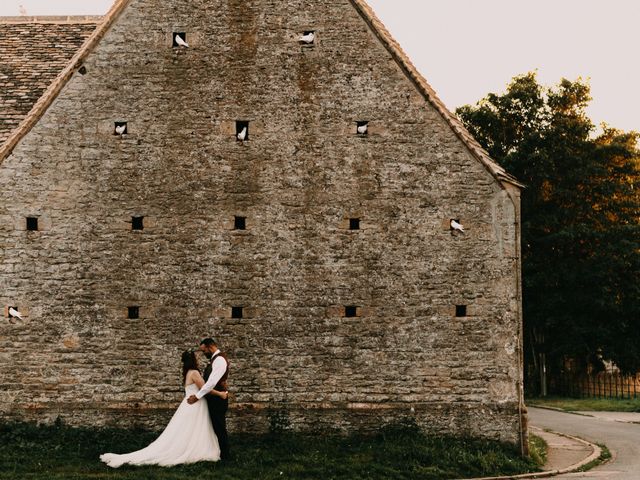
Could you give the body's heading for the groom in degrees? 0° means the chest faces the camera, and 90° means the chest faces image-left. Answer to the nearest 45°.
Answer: approximately 90°

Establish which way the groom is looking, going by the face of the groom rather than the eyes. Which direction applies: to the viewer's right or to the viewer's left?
to the viewer's left

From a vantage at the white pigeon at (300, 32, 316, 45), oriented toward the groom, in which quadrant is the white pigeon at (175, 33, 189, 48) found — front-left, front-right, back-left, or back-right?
front-right

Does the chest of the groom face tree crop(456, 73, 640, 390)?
no

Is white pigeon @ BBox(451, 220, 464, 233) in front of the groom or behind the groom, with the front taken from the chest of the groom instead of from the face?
behind
